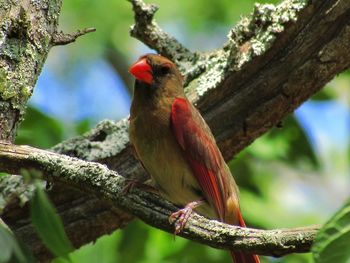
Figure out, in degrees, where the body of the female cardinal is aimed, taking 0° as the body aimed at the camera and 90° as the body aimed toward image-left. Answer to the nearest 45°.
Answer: approximately 45°
